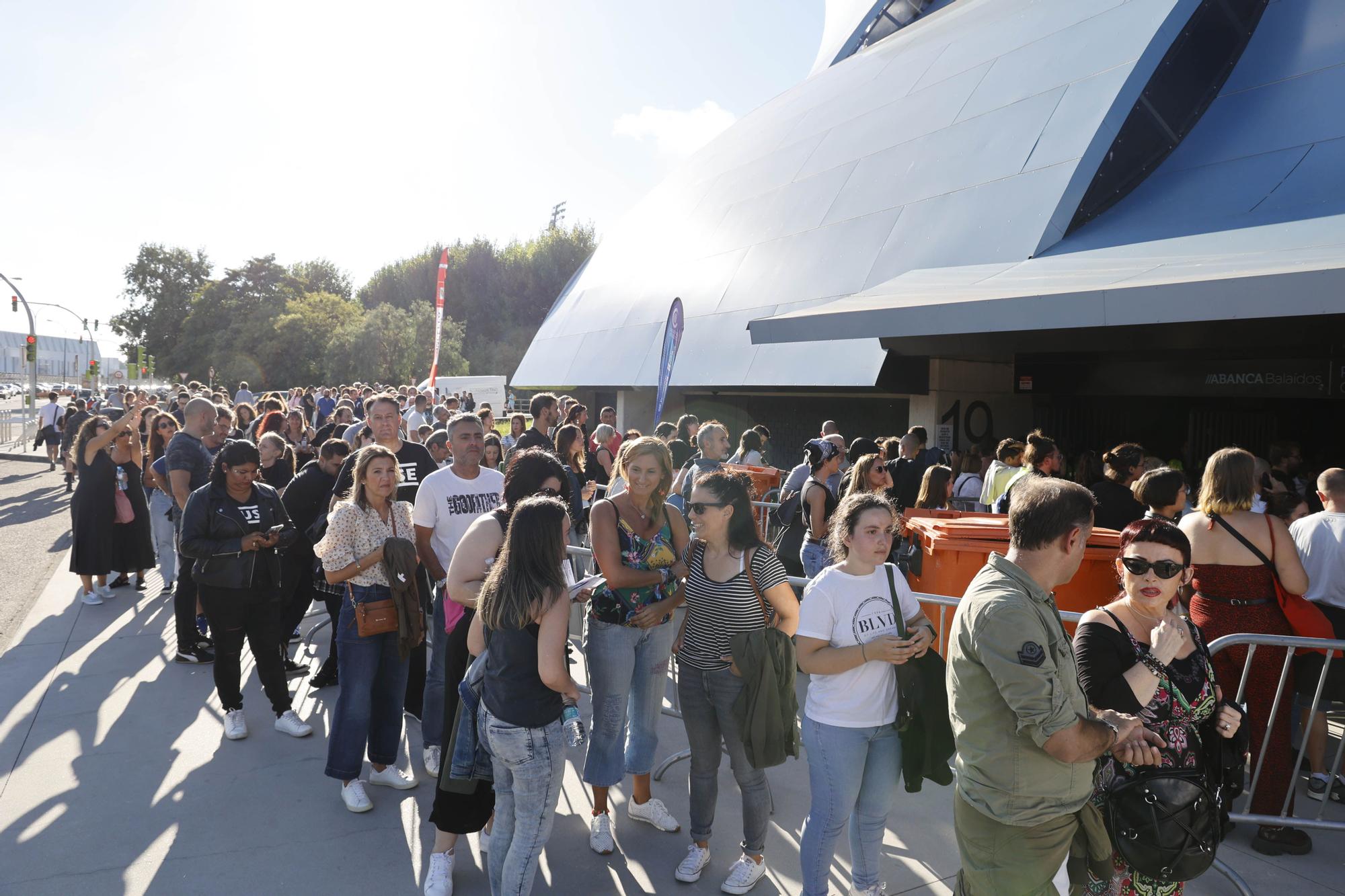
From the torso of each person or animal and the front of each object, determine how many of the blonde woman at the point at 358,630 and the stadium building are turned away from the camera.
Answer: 0

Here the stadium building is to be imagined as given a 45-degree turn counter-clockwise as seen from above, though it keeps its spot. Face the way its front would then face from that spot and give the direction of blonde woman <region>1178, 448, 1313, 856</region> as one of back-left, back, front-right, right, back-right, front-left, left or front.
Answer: front

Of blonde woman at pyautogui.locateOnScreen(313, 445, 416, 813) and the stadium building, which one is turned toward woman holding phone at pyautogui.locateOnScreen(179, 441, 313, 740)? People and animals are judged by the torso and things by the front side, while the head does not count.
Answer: the stadium building

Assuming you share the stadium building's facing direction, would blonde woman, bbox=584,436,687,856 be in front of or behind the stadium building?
in front

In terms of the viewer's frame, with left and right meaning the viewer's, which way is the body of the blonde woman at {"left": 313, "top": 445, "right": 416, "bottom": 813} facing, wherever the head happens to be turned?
facing the viewer and to the right of the viewer

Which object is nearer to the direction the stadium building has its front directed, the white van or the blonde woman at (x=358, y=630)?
the blonde woman

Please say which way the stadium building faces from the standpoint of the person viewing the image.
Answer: facing the viewer and to the left of the viewer

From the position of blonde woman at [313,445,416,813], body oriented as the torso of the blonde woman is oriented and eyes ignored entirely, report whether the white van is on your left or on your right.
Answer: on your left

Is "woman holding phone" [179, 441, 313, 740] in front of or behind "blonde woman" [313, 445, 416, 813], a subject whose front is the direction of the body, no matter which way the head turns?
behind

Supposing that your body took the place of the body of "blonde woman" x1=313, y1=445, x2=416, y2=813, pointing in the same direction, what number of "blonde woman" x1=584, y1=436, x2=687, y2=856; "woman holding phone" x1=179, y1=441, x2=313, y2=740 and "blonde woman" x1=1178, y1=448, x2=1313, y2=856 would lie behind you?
1

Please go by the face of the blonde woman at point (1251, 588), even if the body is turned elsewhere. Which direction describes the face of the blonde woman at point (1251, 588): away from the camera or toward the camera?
away from the camera
